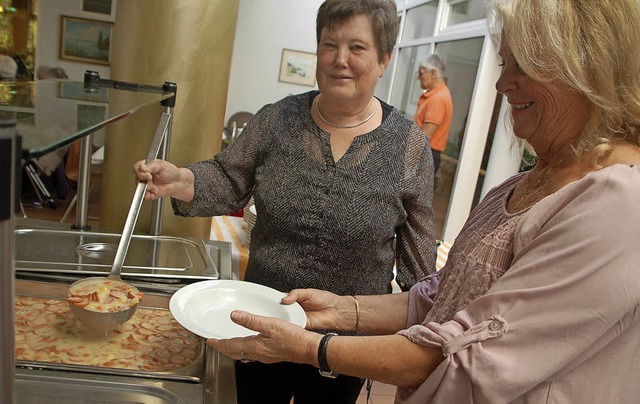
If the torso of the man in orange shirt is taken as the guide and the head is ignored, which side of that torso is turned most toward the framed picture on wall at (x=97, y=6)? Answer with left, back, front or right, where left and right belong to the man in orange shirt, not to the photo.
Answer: front

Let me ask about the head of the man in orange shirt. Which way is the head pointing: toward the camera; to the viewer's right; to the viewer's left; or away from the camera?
to the viewer's left

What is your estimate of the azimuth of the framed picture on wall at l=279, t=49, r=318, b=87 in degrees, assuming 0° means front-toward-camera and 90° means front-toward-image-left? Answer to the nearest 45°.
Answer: approximately 0°

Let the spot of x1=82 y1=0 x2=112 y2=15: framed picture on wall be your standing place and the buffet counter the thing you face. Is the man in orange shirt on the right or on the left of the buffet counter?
left

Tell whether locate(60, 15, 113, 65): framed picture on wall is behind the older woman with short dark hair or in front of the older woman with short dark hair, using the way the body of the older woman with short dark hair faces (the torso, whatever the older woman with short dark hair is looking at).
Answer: behind
